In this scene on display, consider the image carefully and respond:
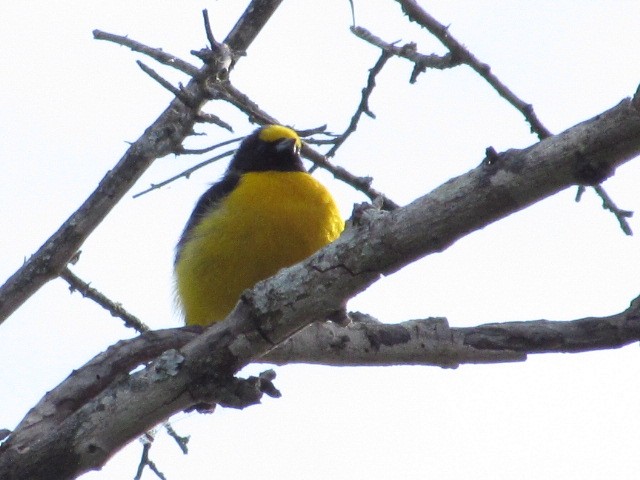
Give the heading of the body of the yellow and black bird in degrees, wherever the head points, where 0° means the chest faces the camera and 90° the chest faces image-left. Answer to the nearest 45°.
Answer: approximately 315°

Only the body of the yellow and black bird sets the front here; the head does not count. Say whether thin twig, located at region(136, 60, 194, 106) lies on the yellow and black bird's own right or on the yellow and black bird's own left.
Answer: on the yellow and black bird's own right

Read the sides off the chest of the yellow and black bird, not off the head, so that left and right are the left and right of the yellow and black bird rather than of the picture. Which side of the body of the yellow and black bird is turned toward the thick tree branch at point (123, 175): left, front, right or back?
right
